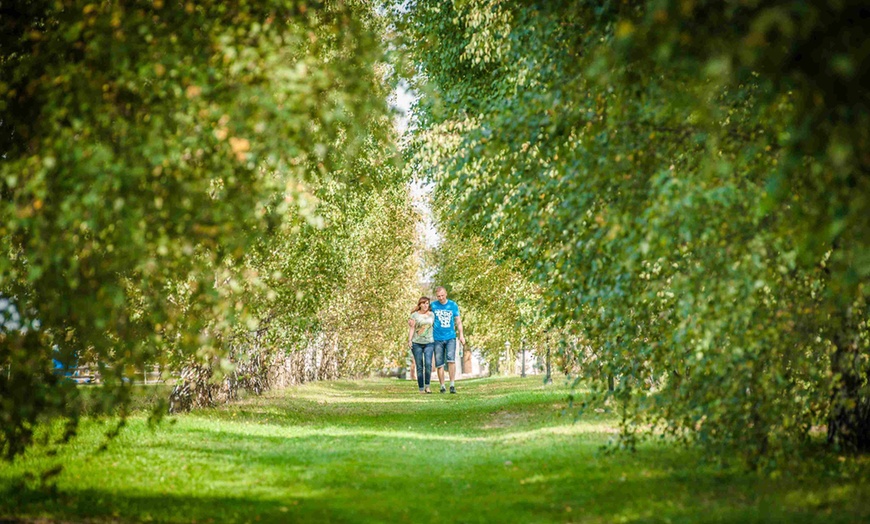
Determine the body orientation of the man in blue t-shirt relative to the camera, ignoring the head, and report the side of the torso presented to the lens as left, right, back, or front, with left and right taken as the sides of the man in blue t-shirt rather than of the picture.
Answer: front

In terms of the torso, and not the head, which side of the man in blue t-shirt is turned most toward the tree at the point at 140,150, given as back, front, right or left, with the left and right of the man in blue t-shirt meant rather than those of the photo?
front

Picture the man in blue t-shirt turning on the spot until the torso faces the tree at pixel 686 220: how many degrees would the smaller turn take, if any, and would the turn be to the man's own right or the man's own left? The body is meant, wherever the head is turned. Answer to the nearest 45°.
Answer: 0° — they already face it

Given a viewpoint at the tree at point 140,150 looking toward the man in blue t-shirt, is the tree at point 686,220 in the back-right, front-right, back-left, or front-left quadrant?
front-right
